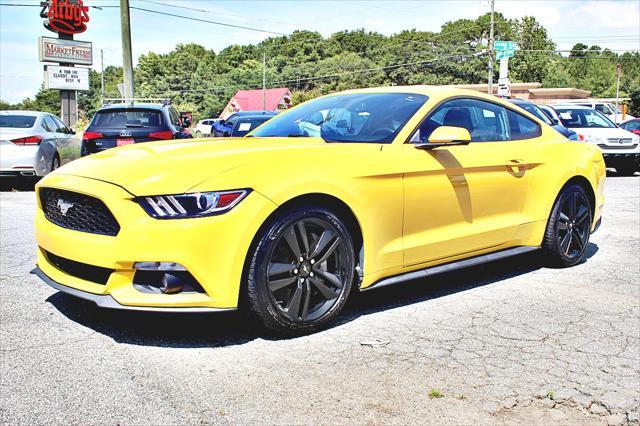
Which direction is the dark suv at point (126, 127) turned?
away from the camera

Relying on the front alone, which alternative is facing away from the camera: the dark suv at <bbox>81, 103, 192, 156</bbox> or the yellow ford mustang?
the dark suv

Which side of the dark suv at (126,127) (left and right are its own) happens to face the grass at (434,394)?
back

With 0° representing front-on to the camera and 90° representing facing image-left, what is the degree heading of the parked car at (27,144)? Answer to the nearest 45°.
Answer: approximately 225°

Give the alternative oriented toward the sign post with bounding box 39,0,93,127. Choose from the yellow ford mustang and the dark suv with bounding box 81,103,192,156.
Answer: the dark suv

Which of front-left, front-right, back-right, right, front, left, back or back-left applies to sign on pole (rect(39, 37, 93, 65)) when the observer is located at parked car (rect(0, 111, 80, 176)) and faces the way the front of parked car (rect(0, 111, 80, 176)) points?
front-left

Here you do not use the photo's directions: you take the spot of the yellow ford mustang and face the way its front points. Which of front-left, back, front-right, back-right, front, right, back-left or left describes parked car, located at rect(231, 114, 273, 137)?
back-right

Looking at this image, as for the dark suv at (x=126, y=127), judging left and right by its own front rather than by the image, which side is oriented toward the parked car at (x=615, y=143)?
right

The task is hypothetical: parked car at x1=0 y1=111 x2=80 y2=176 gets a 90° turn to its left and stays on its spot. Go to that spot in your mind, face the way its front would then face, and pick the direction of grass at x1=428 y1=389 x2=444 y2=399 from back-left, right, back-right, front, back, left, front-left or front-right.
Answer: back-left

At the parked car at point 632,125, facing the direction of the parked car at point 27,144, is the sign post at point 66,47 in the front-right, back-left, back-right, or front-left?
front-right

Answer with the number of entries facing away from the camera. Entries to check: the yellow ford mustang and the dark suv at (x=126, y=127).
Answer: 1

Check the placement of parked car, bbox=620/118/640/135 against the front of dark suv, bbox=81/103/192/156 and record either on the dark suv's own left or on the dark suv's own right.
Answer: on the dark suv's own right

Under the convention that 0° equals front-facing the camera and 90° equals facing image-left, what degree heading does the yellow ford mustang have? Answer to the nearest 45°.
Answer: approximately 45°

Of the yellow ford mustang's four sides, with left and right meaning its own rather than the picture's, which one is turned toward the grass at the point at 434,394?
left
